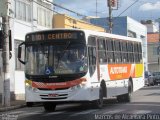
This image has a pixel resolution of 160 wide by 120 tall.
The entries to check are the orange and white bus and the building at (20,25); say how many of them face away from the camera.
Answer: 0

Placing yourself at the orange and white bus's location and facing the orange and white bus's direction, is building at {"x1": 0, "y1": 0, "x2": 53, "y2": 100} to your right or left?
on your right

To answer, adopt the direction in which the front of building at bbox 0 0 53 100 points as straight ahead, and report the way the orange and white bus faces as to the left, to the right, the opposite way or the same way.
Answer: to the right

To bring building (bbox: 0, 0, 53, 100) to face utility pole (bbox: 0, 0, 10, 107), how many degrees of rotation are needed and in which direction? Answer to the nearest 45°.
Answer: approximately 45° to its right

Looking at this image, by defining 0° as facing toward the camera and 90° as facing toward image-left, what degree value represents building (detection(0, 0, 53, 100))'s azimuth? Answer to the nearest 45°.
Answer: approximately 315°

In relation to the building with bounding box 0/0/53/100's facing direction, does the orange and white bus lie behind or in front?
in front

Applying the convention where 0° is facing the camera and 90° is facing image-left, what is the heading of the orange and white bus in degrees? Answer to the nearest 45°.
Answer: approximately 45°

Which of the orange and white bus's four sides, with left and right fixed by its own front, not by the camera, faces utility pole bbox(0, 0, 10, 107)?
front
